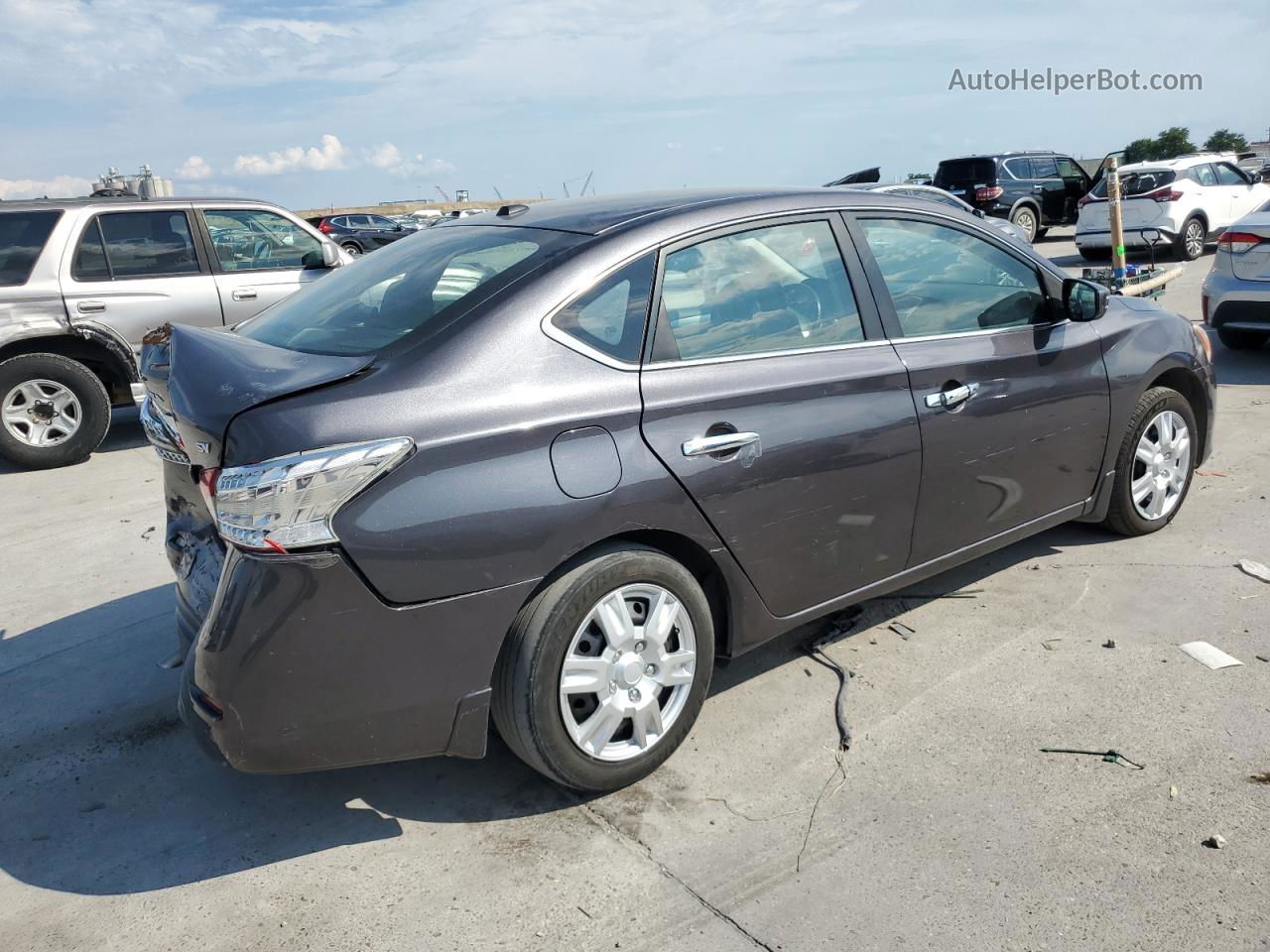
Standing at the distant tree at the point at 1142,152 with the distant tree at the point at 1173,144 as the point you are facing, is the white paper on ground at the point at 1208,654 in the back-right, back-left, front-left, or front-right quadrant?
front-right

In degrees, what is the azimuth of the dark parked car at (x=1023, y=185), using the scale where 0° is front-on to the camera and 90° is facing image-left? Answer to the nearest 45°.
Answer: approximately 225°

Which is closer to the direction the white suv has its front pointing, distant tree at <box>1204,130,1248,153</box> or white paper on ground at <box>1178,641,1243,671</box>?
the distant tree

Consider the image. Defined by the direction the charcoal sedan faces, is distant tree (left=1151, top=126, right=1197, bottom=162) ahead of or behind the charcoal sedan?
ahead

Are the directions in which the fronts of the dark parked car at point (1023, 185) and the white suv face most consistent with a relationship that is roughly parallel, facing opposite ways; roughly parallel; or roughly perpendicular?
roughly parallel

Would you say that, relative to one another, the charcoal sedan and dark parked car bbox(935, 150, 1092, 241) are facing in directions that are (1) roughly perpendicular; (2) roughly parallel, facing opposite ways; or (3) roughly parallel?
roughly parallel

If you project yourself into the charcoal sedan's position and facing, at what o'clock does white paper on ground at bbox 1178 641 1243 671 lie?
The white paper on ground is roughly at 1 o'clock from the charcoal sedan.

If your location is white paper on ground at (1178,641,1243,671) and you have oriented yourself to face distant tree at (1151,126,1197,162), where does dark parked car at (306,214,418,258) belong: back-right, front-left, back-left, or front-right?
front-left

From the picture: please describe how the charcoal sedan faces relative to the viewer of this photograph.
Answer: facing away from the viewer and to the right of the viewer

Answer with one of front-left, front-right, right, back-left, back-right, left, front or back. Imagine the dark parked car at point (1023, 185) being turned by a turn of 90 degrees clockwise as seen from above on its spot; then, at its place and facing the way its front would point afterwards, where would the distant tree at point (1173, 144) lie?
back-left

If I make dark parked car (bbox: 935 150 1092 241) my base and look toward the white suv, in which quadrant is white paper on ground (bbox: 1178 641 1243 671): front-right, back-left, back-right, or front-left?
front-right

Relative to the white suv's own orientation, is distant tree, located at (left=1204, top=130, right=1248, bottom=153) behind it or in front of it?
in front

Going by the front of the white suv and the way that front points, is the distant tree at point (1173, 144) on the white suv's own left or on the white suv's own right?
on the white suv's own left

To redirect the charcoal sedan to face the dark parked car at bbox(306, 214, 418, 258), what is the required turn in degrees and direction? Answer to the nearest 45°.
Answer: approximately 45° to its left

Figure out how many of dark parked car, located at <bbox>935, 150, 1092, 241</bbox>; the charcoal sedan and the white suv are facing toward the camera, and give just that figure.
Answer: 0

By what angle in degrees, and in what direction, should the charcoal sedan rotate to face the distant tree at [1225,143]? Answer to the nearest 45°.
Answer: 0° — it already faces it

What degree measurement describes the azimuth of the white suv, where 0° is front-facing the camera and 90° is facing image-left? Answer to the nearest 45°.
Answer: approximately 225°
